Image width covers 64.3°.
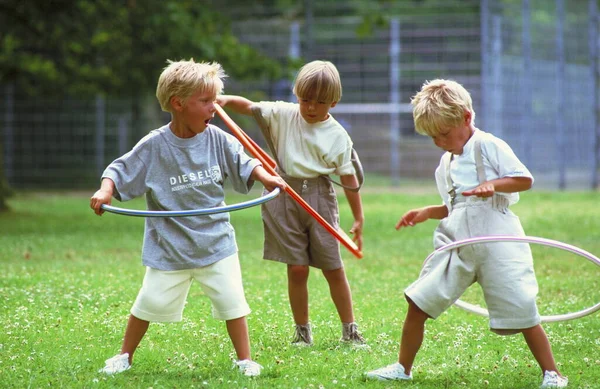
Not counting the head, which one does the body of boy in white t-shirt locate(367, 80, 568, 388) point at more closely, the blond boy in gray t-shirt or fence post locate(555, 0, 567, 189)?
the blond boy in gray t-shirt

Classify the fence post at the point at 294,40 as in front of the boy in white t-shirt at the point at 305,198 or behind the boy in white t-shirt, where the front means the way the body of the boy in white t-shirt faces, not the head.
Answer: behind

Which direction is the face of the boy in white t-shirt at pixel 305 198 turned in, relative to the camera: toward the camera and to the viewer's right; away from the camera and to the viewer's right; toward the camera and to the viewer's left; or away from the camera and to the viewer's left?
toward the camera and to the viewer's left

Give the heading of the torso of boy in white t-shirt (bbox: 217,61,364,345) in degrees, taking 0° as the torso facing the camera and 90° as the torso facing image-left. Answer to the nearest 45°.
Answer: approximately 0°

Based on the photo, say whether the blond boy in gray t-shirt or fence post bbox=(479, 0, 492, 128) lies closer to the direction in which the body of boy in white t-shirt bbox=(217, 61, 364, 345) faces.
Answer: the blond boy in gray t-shirt

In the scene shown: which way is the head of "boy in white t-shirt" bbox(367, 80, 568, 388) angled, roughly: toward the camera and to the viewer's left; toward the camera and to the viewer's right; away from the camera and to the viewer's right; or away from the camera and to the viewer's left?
toward the camera and to the viewer's left

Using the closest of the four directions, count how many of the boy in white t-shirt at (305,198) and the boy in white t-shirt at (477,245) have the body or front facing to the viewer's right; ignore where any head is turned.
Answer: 0

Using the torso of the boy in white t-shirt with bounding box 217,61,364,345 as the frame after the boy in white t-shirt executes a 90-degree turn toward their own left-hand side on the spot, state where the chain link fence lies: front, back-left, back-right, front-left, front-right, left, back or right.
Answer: left

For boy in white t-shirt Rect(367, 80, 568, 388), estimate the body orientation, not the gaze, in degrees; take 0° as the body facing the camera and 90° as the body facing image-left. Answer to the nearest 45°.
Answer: approximately 45°

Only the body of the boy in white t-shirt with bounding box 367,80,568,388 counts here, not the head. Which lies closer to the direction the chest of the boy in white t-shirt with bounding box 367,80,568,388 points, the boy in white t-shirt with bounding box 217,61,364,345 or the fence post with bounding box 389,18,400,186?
the boy in white t-shirt
